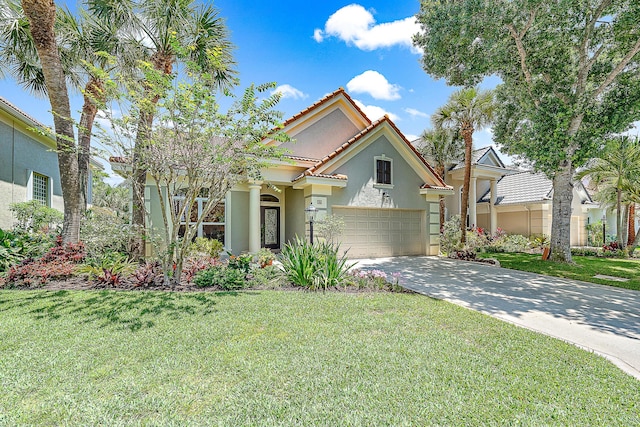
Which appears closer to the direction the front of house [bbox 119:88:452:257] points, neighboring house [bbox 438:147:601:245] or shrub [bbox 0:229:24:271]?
the shrub

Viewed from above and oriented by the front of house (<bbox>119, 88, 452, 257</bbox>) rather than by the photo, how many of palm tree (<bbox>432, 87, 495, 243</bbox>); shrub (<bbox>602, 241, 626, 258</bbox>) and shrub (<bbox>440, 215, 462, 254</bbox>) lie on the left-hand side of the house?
3

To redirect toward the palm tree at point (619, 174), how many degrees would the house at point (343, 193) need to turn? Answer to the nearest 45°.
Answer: approximately 90° to its left

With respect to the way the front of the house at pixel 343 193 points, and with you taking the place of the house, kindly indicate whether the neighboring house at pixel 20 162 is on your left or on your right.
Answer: on your right

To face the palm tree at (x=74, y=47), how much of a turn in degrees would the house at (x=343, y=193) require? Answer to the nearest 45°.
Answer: approximately 90° to its right

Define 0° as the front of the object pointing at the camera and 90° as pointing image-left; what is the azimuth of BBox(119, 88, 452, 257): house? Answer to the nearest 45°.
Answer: approximately 0°

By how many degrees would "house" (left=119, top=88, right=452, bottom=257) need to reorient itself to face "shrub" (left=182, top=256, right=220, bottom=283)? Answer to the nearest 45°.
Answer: approximately 45° to its right

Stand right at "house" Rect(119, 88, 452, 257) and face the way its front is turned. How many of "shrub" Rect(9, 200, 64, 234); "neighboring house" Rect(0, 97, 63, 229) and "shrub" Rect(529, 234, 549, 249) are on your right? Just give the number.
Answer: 2

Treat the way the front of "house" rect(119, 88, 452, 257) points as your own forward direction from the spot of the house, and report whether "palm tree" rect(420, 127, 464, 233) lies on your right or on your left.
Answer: on your left

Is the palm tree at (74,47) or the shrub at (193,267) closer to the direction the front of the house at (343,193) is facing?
the shrub

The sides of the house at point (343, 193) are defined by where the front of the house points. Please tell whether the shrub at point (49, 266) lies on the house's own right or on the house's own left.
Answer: on the house's own right

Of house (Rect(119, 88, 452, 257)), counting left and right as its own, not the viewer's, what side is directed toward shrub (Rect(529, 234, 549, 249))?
left
